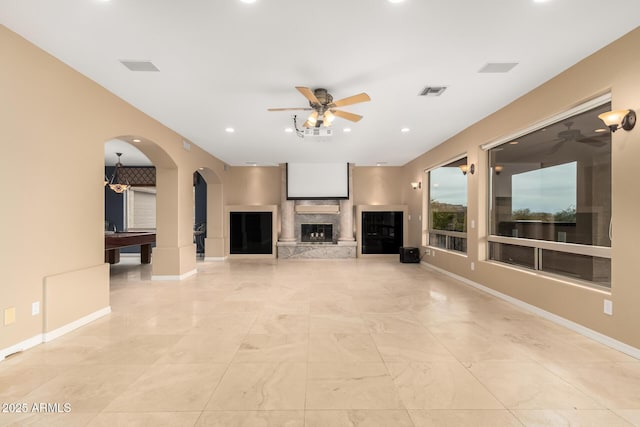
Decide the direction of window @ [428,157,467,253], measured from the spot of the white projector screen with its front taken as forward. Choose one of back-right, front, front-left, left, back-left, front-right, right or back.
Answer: front-left

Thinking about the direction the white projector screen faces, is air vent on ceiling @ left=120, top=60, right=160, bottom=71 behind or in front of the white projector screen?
in front

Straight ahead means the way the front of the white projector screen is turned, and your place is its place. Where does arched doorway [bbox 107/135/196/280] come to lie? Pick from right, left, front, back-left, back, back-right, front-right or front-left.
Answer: front-right

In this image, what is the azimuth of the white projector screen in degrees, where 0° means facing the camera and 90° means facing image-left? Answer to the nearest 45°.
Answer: approximately 0°

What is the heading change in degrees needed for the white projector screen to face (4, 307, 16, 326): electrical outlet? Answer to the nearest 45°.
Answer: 0° — it already faces it

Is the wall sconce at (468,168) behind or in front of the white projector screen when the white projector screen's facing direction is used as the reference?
in front

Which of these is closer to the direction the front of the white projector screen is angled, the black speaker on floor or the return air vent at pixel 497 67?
the return air vent

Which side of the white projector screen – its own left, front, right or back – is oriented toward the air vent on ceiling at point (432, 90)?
front

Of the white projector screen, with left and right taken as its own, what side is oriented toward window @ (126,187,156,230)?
right

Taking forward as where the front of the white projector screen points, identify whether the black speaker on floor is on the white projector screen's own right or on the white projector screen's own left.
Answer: on the white projector screen's own left
